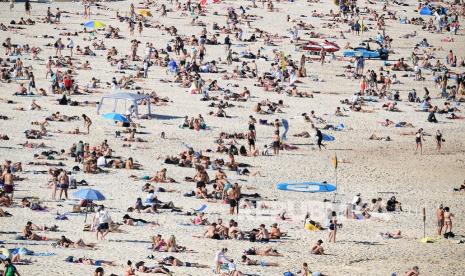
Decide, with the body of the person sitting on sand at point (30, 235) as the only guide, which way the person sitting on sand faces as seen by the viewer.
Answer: to the viewer's right

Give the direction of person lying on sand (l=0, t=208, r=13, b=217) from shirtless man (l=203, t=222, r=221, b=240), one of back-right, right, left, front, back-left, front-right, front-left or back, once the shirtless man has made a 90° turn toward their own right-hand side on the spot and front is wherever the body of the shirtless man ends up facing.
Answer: front-left

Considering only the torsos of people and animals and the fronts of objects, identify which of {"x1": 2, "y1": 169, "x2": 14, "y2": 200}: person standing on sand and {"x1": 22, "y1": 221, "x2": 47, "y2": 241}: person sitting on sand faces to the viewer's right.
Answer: the person sitting on sand

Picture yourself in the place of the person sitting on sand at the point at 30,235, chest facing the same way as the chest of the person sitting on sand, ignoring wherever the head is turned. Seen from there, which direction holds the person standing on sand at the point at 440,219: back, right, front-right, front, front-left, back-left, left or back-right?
front

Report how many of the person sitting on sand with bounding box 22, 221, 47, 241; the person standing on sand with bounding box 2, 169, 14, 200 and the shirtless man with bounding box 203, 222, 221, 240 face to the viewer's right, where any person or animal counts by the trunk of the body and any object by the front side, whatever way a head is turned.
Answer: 1

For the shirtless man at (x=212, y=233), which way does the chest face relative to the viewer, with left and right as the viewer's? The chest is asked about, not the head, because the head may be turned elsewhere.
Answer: facing the viewer and to the left of the viewer

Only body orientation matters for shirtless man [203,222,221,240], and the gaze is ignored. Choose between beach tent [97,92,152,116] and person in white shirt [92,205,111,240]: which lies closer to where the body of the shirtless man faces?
the person in white shirt

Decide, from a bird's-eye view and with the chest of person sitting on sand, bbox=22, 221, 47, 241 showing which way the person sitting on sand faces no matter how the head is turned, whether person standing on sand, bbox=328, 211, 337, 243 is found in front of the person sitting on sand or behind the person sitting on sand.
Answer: in front
